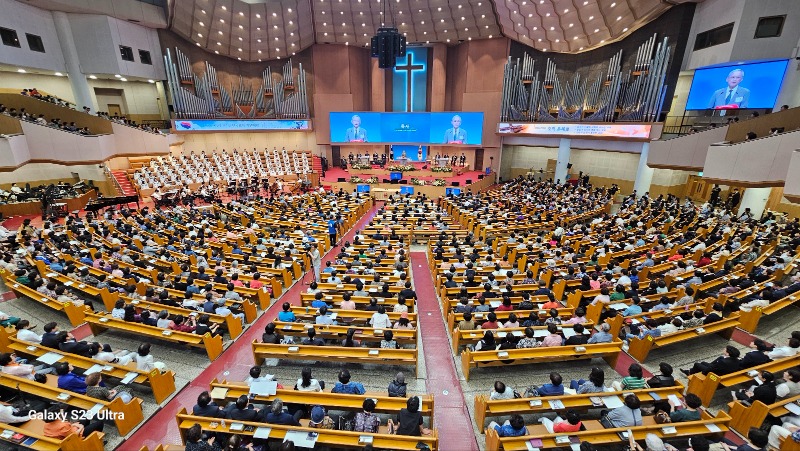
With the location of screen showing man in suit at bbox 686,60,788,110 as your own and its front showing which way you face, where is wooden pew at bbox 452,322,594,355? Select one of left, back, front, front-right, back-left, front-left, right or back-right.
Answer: front-left

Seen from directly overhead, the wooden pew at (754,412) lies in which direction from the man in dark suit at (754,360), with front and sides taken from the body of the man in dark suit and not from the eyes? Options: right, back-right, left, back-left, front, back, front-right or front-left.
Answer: back-left

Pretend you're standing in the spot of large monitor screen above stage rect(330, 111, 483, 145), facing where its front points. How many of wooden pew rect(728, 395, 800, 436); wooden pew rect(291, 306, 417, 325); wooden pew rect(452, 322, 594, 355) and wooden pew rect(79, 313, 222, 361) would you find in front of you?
4

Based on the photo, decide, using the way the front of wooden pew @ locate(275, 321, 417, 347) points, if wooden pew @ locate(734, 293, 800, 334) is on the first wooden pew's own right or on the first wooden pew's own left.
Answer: on the first wooden pew's own right

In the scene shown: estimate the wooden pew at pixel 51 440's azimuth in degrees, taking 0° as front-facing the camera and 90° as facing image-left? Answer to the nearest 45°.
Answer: approximately 225°

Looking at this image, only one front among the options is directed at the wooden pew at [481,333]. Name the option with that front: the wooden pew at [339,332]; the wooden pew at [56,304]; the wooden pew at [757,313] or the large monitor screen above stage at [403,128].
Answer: the large monitor screen above stage

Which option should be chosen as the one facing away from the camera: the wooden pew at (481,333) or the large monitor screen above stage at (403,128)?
the wooden pew

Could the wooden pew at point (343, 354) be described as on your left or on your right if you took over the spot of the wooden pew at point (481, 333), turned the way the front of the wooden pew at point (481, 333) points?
on your left

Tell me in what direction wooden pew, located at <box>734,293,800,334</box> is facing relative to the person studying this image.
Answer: facing away from the viewer and to the left of the viewer

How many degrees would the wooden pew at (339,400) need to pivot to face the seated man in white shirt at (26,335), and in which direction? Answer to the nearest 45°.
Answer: approximately 45° to its left

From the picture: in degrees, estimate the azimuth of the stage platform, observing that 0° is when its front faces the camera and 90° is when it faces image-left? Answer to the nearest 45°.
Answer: approximately 0°

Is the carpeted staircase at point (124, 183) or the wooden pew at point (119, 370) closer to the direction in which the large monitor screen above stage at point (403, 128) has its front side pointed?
the wooden pew

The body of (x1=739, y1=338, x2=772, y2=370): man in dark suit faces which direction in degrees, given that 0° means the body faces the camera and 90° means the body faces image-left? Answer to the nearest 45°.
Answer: approximately 135°

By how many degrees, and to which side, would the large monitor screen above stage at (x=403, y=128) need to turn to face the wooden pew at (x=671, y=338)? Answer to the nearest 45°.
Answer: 0° — it already faces it

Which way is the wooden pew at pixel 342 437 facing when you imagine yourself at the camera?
facing away from the viewer

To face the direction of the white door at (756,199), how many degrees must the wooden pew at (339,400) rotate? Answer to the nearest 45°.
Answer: approximately 90° to its right

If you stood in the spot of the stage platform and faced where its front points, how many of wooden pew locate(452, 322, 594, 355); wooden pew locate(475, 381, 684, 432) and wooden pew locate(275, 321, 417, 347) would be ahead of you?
3

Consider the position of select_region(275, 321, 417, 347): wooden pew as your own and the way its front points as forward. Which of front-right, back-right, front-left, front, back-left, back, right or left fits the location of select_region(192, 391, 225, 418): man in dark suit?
back-left
